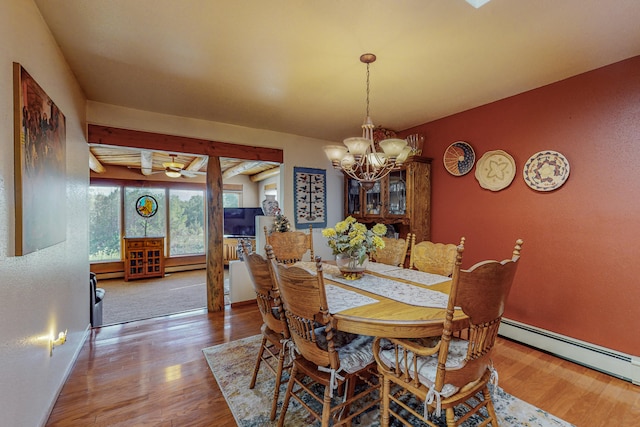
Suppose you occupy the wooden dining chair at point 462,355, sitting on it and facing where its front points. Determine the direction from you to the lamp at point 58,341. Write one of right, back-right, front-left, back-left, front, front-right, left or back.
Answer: front-left

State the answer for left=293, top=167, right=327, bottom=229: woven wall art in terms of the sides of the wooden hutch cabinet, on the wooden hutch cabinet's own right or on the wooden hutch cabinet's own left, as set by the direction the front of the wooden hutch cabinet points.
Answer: on the wooden hutch cabinet's own right

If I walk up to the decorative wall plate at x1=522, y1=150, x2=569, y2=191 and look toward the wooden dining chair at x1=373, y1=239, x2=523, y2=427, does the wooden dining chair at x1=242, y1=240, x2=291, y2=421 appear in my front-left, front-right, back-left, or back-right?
front-right

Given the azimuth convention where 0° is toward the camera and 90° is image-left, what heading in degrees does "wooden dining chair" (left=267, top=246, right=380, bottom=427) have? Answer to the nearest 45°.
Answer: approximately 225°

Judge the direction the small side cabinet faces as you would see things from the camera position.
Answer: facing the viewer

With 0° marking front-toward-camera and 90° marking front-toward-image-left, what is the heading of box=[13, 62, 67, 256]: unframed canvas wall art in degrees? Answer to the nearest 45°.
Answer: approximately 270°

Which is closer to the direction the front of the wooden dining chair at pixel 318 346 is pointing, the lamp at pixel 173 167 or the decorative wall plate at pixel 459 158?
the decorative wall plate

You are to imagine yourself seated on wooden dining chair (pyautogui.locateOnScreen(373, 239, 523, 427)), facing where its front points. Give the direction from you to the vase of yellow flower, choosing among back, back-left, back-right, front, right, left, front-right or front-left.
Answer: front

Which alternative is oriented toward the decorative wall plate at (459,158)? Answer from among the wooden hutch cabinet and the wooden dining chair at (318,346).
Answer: the wooden dining chair

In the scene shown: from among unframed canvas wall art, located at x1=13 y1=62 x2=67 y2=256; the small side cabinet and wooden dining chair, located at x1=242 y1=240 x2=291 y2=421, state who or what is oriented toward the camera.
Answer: the small side cabinet

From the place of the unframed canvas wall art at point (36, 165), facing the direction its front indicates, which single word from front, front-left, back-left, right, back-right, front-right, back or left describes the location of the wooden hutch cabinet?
front

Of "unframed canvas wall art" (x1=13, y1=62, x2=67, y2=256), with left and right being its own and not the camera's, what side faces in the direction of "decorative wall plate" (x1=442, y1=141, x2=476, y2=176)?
front

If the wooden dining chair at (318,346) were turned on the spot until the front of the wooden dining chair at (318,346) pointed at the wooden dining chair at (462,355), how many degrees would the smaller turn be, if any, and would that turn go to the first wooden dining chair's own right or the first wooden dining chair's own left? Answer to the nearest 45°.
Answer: approximately 45° to the first wooden dining chair's own right

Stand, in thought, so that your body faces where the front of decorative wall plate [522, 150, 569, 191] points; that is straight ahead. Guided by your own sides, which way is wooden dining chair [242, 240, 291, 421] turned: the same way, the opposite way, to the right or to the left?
the opposite way

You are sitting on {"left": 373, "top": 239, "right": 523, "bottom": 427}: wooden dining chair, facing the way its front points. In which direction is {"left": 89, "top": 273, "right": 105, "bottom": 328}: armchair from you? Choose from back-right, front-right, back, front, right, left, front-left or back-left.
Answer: front-left

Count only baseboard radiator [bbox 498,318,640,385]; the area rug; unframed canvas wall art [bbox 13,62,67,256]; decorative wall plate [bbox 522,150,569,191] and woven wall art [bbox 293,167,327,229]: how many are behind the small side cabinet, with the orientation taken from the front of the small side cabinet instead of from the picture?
0

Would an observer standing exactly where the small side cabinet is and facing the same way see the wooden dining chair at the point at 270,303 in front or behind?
in front

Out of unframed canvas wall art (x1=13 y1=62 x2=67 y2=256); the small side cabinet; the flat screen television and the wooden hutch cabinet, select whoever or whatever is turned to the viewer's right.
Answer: the unframed canvas wall art
